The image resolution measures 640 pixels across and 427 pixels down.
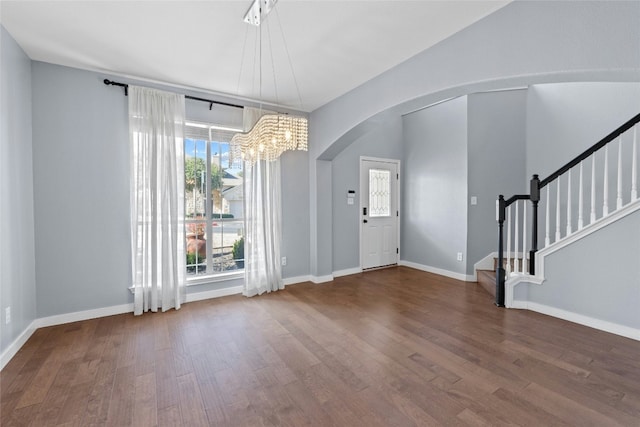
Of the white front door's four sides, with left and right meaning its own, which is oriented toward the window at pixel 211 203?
right

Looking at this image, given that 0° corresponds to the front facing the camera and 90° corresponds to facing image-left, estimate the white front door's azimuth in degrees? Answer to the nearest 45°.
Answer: approximately 315°

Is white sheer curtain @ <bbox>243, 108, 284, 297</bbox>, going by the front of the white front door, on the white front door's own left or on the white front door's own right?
on the white front door's own right

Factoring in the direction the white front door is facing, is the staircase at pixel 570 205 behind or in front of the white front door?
in front

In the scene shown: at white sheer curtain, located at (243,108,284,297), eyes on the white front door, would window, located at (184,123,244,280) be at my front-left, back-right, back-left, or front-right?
back-left

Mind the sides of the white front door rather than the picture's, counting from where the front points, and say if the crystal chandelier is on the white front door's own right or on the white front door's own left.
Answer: on the white front door's own right

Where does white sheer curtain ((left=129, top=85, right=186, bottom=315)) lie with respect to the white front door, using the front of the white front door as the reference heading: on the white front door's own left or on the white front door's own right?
on the white front door's own right

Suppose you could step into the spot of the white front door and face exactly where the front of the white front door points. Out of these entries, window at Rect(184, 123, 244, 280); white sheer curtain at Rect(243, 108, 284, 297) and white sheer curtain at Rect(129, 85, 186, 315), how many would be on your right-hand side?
3

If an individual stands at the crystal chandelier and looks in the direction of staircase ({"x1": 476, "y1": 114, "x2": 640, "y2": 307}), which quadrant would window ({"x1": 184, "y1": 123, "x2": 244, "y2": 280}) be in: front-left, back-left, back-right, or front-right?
back-left

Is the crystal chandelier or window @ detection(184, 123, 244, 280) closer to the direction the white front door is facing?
the crystal chandelier
